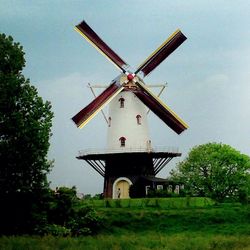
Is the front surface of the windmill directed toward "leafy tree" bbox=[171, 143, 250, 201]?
no

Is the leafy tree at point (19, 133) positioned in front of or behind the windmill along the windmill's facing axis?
in front

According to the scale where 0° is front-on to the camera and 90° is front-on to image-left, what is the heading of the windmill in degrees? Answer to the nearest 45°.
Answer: approximately 0°
